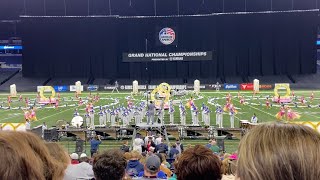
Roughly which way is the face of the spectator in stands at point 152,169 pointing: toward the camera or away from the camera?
away from the camera

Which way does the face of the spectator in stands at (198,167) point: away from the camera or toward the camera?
away from the camera

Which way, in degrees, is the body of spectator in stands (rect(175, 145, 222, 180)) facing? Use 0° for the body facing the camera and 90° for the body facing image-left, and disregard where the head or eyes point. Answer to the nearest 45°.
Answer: approximately 180°

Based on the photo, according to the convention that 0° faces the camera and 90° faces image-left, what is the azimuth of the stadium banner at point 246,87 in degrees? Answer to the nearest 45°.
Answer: approximately 0°

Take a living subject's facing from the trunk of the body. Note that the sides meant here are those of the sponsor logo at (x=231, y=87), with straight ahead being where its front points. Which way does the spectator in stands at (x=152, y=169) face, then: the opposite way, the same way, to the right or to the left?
the opposite way

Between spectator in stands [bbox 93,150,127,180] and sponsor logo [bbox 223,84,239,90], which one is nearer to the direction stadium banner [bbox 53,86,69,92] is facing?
the spectator in stands

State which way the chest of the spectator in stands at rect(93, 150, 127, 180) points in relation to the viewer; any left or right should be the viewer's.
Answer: facing away from the viewer

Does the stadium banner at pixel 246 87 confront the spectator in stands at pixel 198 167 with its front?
yes

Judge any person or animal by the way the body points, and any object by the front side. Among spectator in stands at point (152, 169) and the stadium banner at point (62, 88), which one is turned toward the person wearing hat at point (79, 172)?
the stadium banner

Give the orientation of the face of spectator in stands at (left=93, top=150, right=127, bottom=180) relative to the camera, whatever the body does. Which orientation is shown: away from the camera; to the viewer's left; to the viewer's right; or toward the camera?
away from the camera

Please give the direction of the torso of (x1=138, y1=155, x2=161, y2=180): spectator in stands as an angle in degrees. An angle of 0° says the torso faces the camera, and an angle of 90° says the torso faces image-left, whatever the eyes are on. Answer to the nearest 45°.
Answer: approximately 180°

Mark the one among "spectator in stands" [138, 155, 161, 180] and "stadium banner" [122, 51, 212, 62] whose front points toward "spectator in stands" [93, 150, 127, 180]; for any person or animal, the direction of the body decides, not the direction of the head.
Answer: the stadium banner
